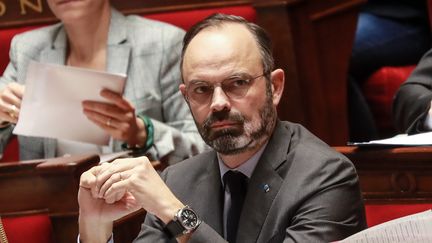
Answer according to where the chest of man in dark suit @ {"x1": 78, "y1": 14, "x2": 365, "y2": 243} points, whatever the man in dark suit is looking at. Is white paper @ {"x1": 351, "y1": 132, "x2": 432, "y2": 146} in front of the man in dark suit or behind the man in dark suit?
behind

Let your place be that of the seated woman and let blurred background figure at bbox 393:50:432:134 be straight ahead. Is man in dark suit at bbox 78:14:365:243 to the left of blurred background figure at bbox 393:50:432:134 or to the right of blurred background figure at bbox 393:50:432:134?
right

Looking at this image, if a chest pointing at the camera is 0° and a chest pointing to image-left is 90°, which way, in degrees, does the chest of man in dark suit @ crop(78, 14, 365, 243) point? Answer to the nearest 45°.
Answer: approximately 45°

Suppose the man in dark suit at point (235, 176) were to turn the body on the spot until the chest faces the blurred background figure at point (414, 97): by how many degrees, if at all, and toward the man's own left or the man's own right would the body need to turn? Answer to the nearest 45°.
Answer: approximately 180°

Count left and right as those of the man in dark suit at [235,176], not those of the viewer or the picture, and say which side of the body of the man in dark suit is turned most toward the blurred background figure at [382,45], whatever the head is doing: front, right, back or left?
back

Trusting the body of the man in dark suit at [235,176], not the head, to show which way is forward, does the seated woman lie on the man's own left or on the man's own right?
on the man's own right
